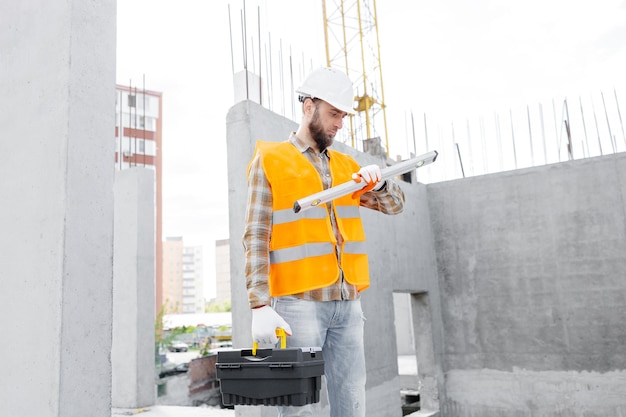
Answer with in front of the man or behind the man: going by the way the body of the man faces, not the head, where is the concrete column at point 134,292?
behind

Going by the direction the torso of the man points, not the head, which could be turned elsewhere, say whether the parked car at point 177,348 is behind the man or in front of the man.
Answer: behind

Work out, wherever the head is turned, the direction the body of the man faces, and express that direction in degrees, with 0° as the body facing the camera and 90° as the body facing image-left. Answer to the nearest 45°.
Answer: approximately 315°

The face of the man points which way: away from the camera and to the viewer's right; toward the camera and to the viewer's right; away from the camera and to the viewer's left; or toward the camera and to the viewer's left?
toward the camera and to the viewer's right

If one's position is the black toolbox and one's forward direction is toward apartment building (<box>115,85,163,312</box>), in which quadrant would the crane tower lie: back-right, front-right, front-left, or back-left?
front-right

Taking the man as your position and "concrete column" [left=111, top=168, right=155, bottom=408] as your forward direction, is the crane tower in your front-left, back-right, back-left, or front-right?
front-right
